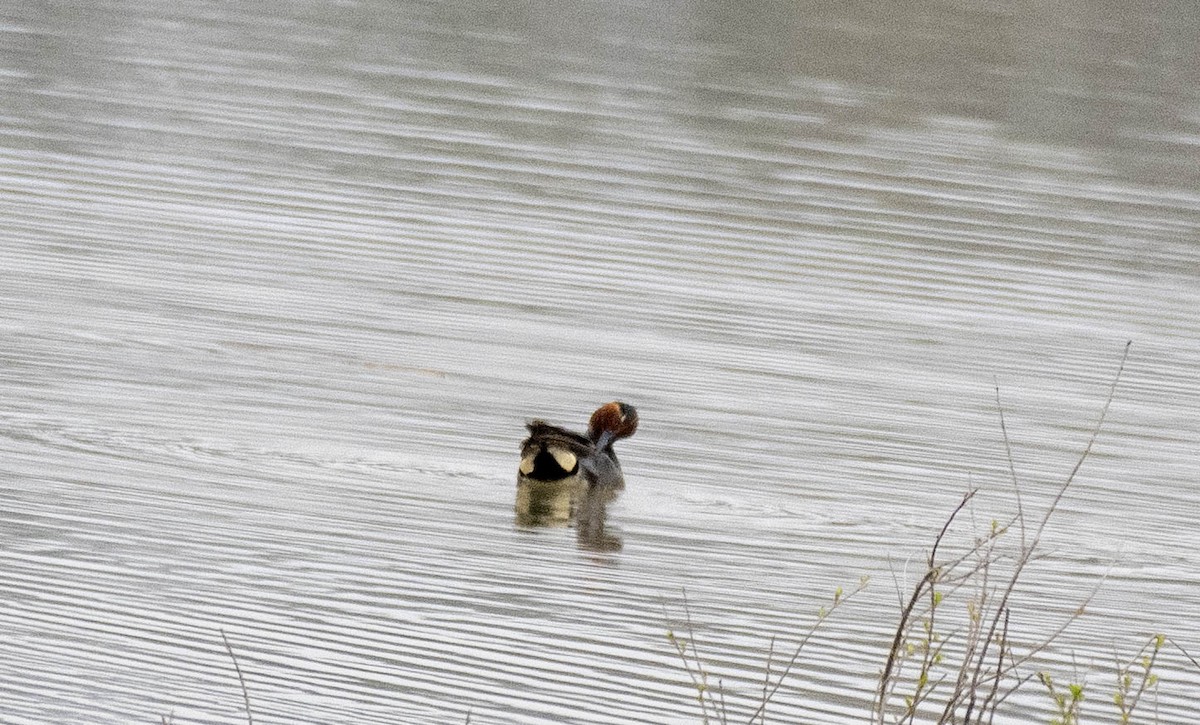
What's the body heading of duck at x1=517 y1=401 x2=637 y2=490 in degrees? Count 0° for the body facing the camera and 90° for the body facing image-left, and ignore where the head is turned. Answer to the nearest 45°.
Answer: approximately 225°
